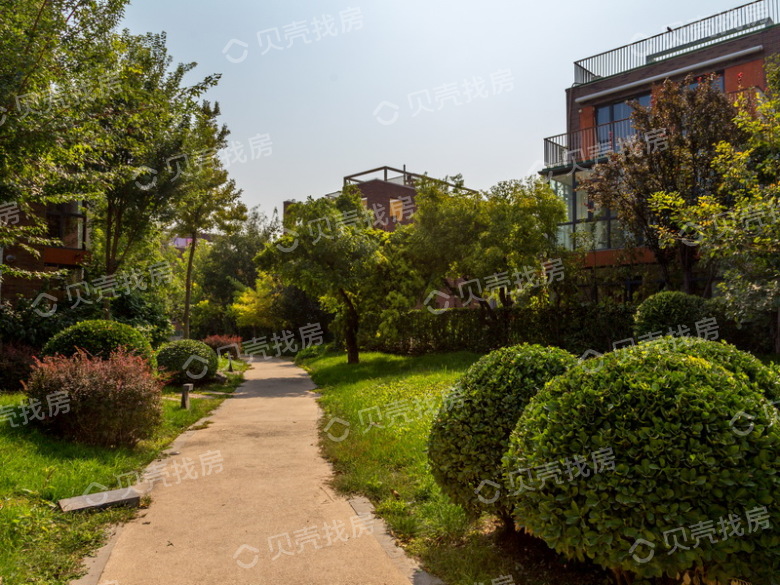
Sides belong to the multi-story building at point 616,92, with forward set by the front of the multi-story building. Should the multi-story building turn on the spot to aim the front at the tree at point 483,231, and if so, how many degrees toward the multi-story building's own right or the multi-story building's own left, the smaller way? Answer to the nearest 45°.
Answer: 0° — it already faces it

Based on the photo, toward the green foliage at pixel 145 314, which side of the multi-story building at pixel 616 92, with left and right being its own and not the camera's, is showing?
front

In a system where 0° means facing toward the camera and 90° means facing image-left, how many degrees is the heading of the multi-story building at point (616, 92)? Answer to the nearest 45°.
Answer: approximately 45°

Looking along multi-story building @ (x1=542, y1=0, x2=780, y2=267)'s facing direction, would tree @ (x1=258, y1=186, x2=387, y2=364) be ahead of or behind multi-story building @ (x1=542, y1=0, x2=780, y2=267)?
ahead

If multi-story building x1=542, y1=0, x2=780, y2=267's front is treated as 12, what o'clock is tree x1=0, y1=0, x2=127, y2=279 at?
The tree is roughly at 11 o'clock from the multi-story building.

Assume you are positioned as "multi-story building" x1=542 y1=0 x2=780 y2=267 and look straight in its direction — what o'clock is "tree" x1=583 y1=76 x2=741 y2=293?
The tree is roughly at 12 o'clock from the multi-story building.

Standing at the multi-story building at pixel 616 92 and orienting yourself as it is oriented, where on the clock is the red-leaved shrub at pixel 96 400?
The red-leaved shrub is roughly at 11 o'clock from the multi-story building.

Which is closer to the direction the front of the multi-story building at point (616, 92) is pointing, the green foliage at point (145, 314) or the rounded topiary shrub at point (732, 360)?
the green foliage

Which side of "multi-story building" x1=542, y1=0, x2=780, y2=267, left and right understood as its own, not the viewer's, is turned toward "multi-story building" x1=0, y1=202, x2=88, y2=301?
right
